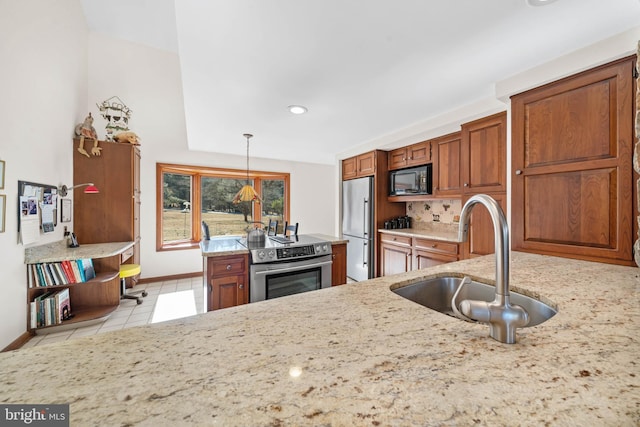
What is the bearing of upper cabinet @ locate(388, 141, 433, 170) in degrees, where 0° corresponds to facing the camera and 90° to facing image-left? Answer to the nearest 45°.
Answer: approximately 45°

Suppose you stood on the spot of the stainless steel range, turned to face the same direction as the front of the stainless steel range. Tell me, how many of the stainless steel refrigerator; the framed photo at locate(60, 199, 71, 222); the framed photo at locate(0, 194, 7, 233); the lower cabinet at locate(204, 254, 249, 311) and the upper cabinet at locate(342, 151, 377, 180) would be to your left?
2

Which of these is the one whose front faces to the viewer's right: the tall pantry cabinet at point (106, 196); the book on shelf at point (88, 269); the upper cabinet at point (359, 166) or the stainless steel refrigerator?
the tall pantry cabinet

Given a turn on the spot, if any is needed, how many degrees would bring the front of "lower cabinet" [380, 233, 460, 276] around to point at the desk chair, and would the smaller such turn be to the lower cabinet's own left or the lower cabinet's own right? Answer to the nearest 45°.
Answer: approximately 45° to the lower cabinet's own right

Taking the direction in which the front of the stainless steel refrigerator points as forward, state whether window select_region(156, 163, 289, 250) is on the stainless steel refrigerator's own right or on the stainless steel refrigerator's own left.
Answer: on the stainless steel refrigerator's own right

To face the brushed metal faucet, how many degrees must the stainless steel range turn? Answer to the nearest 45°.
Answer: approximately 45° to its right
